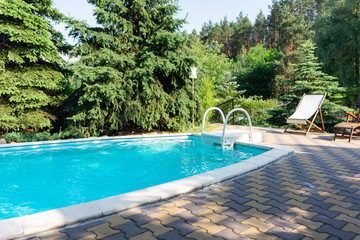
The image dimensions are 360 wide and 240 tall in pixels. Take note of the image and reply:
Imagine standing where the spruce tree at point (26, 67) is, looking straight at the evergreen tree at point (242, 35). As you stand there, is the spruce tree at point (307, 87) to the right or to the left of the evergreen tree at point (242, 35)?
right

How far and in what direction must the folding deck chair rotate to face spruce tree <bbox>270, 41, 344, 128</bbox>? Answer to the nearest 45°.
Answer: approximately 135° to its right

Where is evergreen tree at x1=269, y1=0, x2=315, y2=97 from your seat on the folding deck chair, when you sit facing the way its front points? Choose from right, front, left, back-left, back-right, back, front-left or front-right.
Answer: back-right

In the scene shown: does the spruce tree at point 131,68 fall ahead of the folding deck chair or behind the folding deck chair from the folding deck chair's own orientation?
ahead

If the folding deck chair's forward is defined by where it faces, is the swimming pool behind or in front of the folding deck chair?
in front

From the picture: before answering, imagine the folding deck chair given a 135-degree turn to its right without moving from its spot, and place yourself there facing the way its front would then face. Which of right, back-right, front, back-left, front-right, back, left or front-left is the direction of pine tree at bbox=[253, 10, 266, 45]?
front

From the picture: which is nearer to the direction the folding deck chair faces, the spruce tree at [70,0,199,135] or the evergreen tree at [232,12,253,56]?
the spruce tree

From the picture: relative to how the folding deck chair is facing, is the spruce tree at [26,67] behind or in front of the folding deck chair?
in front

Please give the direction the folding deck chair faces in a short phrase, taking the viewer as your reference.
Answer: facing the viewer and to the left of the viewer

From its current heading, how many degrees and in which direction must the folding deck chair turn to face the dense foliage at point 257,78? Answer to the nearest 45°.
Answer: approximately 135° to its right
